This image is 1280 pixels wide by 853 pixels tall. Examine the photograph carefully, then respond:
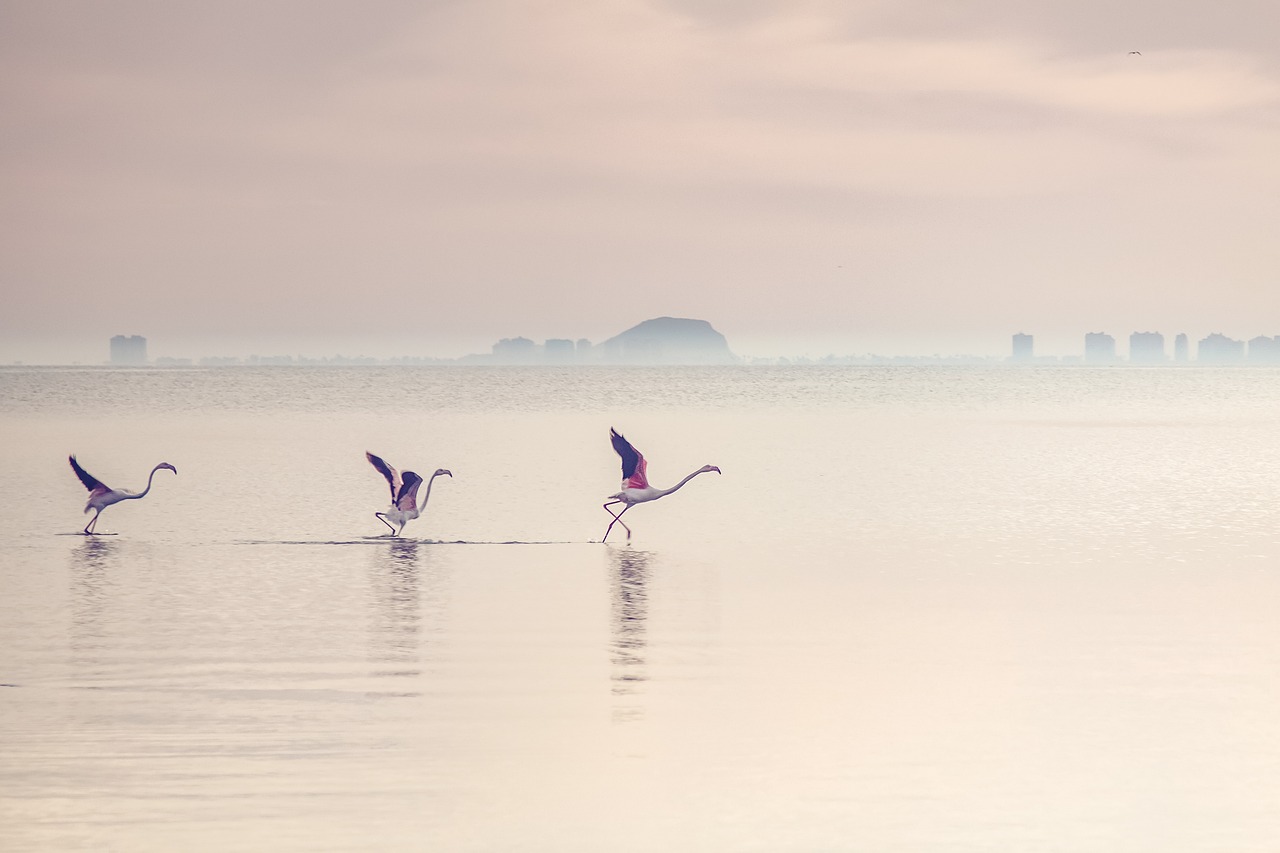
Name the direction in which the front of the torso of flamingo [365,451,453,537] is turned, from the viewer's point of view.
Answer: to the viewer's right
